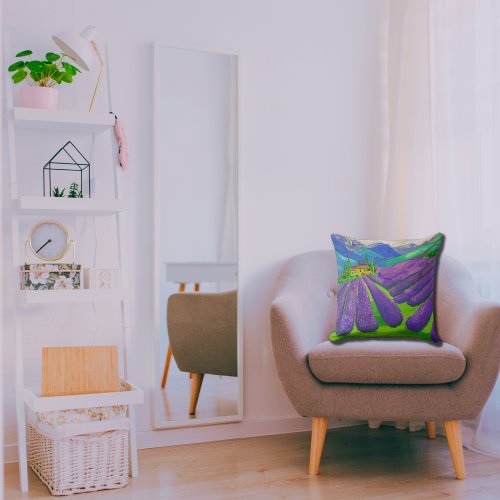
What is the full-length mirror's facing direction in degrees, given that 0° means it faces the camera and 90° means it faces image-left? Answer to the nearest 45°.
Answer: approximately 315°

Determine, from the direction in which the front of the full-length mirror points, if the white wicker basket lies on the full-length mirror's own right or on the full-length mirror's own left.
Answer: on the full-length mirror's own right

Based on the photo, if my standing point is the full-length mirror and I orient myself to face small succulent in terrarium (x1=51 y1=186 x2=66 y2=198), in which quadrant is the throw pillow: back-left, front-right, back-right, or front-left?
back-left

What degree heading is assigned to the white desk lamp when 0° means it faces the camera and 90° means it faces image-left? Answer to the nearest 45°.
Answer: approximately 90°

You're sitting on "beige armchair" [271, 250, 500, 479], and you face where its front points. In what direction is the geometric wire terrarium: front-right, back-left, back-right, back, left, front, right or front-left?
right

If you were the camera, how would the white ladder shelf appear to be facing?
facing the viewer

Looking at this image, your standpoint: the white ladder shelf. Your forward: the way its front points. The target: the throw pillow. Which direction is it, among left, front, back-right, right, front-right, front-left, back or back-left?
left

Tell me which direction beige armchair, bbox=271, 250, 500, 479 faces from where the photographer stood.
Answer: facing the viewer

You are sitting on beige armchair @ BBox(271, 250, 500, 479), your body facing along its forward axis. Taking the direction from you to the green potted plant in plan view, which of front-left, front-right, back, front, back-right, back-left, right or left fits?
right

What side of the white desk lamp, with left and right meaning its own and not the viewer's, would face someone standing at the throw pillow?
back

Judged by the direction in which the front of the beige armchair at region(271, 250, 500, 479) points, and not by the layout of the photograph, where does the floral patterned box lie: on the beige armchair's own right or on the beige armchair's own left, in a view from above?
on the beige armchair's own right

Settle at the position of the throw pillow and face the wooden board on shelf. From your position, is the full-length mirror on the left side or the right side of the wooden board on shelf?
right
